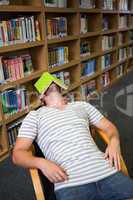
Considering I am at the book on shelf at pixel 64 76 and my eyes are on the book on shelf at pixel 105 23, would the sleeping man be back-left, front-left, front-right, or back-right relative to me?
back-right

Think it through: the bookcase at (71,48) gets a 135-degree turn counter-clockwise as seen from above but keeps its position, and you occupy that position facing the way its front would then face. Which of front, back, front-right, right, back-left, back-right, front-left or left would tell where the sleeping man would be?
back

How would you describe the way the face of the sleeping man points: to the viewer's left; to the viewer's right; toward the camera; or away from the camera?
toward the camera

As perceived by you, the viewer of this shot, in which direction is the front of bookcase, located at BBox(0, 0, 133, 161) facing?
facing the viewer and to the right of the viewer
